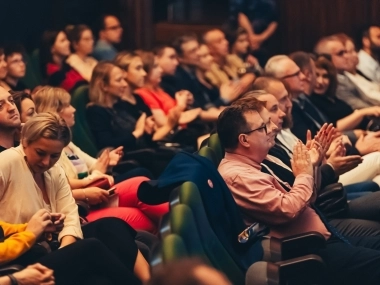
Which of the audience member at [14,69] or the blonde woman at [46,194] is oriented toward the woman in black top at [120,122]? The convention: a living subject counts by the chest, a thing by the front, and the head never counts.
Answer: the audience member

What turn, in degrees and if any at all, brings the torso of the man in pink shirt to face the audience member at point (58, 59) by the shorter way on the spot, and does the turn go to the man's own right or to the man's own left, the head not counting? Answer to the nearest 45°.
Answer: approximately 135° to the man's own left

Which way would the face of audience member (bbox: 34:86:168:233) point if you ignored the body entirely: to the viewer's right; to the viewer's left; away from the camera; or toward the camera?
to the viewer's right

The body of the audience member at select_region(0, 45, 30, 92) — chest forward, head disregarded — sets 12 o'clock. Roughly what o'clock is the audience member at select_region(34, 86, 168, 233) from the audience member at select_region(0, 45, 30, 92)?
the audience member at select_region(34, 86, 168, 233) is roughly at 1 o'clock from the audience member at select_region(0, 45, 30, 92).

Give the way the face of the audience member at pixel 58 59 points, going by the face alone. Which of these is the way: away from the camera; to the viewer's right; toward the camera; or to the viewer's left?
to the viewer's right

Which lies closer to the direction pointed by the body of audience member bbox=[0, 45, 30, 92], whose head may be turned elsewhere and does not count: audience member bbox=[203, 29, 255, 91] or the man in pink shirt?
the man in pink shirt

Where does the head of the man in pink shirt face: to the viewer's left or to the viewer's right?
to the viewer's right

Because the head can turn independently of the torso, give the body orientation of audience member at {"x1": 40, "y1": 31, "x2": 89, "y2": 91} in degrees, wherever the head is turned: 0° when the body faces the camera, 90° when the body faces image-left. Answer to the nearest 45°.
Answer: approximately 270°
